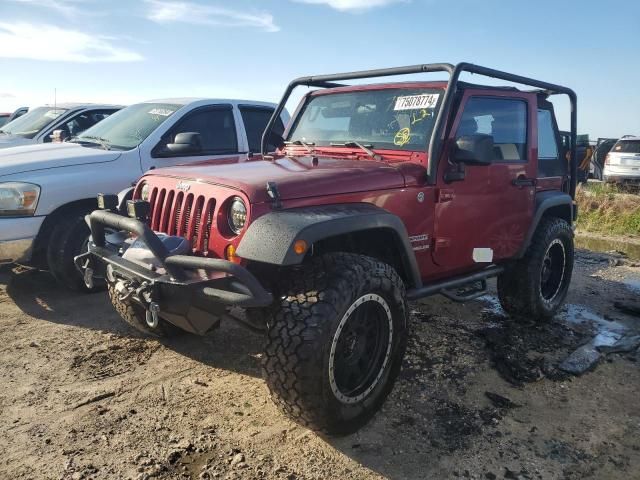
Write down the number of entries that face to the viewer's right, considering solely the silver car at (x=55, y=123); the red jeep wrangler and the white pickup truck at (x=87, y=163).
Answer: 0

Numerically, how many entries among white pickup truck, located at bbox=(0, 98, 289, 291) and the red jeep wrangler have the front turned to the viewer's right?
0

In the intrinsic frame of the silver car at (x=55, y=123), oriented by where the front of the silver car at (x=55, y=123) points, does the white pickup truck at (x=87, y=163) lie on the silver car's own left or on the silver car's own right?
on the silver car's own left

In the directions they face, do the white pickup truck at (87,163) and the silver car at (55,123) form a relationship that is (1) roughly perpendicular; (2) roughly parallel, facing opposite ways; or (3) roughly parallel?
roughly parallel

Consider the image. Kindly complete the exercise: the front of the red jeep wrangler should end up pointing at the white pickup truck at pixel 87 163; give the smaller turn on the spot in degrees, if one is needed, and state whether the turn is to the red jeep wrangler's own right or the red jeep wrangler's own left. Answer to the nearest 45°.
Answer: approximately 90° to the red jeep wrangler's own right

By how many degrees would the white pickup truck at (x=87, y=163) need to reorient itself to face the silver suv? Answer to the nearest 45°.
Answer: approximately 180°

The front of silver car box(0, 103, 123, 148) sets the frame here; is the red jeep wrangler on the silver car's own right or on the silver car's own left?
on the silver car's own left

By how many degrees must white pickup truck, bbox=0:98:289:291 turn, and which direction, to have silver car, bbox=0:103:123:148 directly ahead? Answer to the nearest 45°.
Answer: approximately 135° to its right

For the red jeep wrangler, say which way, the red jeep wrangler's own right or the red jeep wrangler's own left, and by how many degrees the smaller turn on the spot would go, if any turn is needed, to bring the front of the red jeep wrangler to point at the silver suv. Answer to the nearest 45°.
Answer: approximately 180°

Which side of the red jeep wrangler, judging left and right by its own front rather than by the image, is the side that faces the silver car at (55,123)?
right

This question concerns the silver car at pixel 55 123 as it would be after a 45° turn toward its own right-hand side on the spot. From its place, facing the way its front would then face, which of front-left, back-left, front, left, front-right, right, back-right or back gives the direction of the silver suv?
back

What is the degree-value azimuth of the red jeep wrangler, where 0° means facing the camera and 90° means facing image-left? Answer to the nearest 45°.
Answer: approximately 45°

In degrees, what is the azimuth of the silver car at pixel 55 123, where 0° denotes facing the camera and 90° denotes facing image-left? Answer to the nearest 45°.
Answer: approximately 45°
